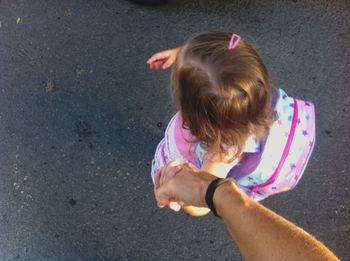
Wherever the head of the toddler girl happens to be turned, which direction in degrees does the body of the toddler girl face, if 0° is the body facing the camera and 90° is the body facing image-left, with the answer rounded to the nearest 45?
approximately 135°
